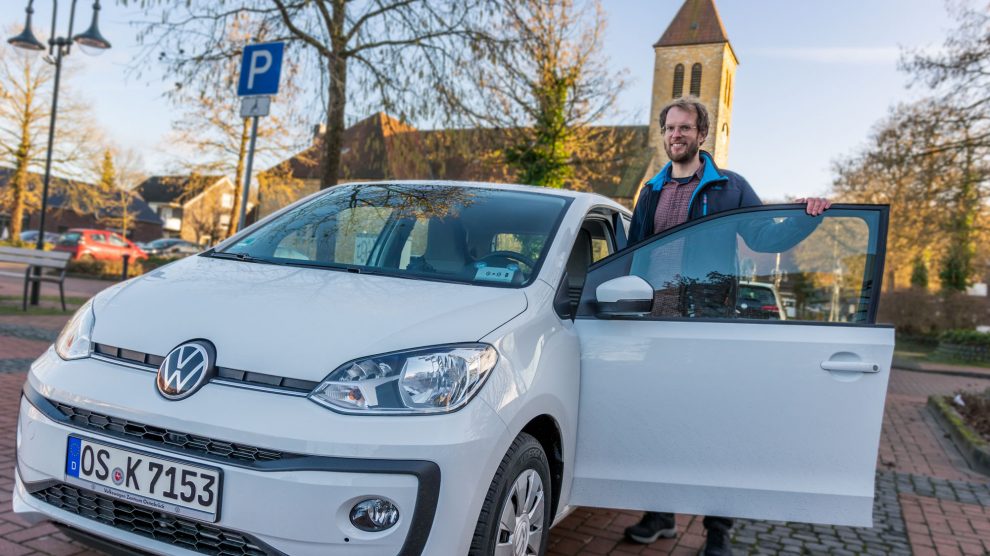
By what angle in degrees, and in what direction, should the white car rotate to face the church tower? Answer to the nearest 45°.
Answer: approximately 135° to its right

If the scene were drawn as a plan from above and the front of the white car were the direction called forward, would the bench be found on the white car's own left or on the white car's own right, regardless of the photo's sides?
on the white car's own right

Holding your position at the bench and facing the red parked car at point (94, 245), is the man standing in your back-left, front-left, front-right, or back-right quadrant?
back-right

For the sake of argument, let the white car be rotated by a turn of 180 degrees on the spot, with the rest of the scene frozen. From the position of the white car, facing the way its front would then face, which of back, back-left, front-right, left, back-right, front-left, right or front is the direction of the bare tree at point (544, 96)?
front-left

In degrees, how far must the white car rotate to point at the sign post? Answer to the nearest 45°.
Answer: approximately 90° to its right

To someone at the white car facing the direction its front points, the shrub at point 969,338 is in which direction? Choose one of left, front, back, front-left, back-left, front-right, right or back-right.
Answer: back

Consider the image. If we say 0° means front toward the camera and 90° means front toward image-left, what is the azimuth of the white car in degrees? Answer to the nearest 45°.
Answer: approximately 45°

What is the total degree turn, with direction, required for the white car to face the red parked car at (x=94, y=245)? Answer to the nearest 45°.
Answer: approximately 90° to its right

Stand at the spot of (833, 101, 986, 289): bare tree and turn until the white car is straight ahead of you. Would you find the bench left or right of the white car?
right

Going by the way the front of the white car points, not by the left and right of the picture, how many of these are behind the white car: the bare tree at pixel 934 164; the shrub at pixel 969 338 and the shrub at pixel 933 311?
3

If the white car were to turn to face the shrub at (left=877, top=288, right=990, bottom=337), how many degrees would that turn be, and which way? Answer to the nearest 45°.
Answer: approximately 180°

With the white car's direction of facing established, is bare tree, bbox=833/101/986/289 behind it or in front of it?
behind
